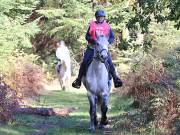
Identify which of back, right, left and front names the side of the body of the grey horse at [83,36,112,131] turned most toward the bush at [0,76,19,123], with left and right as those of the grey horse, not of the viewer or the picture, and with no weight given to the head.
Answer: right

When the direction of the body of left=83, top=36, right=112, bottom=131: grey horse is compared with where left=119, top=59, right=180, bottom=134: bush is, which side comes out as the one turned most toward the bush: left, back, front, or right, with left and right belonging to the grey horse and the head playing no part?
left

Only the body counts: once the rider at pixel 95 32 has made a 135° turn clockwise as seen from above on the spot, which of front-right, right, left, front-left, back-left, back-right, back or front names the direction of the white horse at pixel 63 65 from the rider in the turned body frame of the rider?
front-right

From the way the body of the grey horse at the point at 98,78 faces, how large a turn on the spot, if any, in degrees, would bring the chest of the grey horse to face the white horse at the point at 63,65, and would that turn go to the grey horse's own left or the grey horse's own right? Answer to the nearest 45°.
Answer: approximately 180°

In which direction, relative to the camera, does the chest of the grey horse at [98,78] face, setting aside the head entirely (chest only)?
toward the camera
